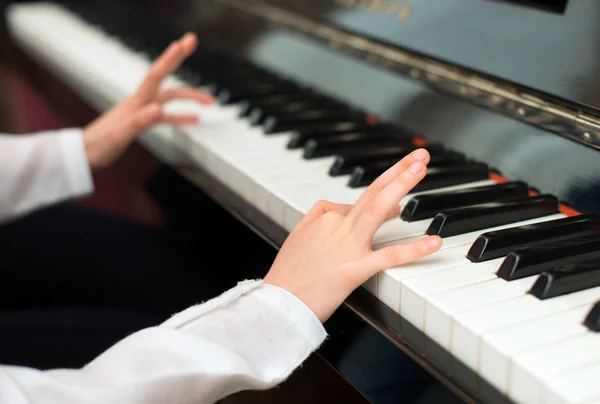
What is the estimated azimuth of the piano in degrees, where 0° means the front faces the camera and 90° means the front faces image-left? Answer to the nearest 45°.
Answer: approximately 45°
